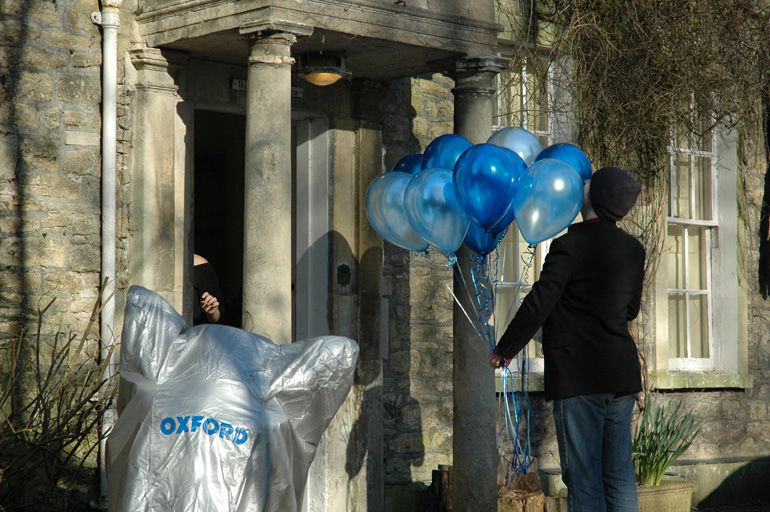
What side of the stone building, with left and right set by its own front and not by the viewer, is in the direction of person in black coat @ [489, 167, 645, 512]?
front

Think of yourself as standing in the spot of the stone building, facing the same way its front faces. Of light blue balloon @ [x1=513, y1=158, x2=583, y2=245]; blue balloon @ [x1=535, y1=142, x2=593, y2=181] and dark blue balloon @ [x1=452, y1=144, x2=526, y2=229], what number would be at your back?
0

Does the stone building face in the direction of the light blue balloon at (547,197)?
yes

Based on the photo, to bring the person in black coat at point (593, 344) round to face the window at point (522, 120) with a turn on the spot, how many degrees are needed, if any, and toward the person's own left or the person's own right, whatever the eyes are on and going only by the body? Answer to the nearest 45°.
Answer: approximately 45° to the person's own right

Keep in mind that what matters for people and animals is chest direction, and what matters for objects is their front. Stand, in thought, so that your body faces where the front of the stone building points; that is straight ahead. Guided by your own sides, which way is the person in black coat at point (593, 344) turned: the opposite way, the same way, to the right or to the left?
the opposite way

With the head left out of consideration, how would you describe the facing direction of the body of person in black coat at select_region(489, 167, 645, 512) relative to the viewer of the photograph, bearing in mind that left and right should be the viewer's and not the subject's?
facing away from the viewer and to the left of the viewer

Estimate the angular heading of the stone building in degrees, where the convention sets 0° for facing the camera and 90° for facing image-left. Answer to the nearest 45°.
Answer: approximately 315°

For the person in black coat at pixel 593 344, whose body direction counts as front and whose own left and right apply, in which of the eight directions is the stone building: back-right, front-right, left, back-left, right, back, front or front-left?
front

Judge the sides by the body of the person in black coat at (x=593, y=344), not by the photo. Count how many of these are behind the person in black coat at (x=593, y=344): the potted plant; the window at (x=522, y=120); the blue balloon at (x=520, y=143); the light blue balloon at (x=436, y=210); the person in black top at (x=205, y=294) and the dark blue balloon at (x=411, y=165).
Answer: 0

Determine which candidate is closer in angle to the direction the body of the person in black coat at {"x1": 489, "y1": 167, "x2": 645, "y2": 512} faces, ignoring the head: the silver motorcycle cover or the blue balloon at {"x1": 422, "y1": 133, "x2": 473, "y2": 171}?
the blue balloon

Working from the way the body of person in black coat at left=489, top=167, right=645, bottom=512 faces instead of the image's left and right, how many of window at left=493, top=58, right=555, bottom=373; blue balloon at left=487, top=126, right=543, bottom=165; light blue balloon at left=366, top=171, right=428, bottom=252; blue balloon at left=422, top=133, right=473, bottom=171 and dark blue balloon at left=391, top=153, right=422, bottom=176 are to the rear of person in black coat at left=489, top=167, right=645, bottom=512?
0

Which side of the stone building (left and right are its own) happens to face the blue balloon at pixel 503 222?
front
